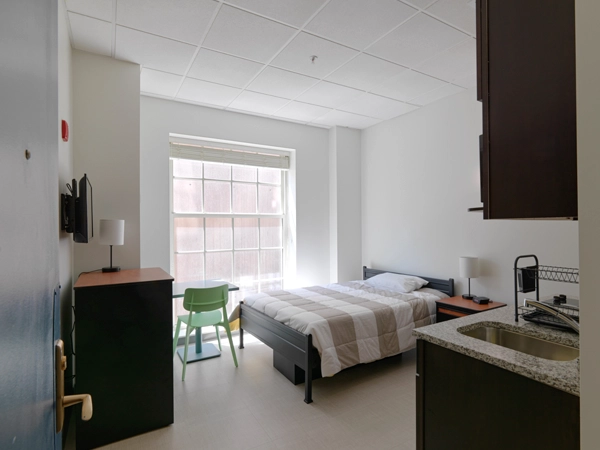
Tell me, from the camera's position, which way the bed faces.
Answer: facing the viewer and to the left of the viewer

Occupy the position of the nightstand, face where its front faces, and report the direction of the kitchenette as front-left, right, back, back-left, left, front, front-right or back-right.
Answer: front-left

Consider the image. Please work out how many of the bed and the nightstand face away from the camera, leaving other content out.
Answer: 0

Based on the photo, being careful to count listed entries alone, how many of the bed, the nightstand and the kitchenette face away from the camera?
0

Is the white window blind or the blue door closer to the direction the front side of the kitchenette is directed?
the blue door

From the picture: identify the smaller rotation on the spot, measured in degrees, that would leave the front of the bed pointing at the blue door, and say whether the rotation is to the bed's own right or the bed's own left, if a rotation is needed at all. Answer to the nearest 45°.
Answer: approximately 45° to the bed's own left

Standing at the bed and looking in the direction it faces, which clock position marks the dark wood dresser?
The dark wood dresser is roughly at 12 o'clock from the bed.

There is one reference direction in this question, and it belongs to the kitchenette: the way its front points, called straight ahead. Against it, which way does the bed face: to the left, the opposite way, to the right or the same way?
the same way

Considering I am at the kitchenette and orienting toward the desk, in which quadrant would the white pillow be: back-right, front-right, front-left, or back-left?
front-right

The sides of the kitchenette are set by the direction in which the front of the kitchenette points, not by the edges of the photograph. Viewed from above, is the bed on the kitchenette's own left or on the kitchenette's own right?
on the kitchenette's own right

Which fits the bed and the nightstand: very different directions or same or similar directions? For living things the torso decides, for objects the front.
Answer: same or similar directions

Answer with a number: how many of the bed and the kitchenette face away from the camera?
0

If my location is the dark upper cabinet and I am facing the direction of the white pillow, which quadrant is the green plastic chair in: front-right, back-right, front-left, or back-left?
front-left

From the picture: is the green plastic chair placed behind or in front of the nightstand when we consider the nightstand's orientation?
in front
